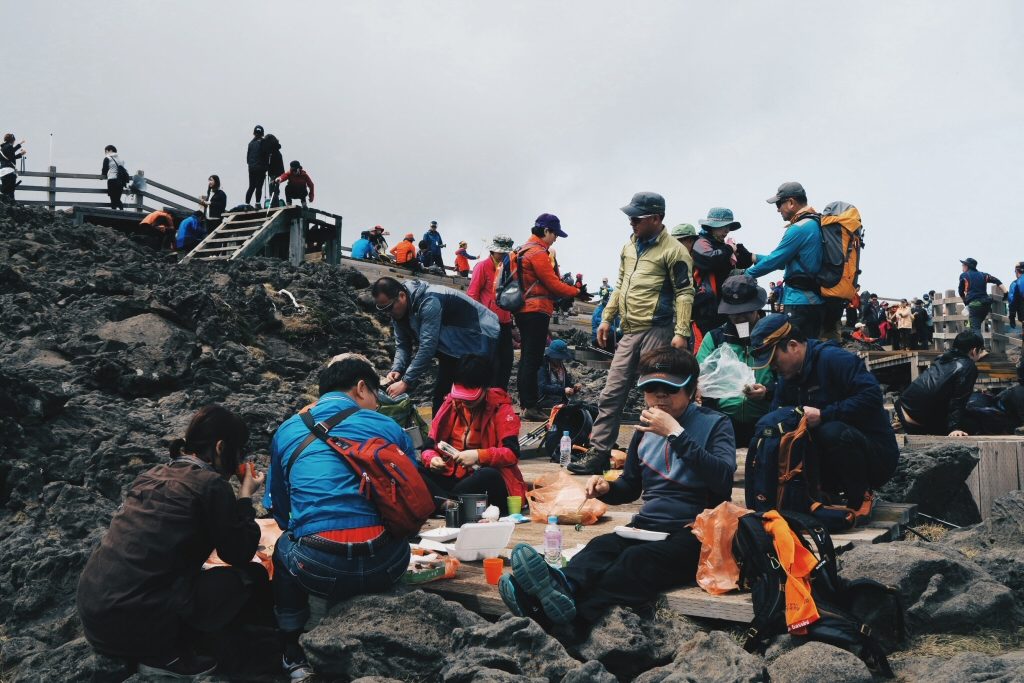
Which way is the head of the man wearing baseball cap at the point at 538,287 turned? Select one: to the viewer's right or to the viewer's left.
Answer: to the viewer's right

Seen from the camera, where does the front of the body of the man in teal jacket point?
to the viewer's left

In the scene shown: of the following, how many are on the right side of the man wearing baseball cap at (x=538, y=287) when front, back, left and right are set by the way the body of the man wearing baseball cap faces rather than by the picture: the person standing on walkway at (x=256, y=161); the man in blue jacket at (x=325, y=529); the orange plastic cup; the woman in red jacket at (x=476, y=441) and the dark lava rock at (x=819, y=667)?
4

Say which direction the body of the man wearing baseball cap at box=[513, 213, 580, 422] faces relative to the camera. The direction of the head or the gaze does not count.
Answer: to the viewer's right

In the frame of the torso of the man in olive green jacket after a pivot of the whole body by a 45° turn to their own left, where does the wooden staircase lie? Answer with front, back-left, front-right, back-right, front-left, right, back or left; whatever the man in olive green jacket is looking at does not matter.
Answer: back-right

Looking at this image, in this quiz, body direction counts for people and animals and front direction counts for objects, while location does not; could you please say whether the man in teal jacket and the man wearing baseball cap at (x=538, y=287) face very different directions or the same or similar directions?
very different directions

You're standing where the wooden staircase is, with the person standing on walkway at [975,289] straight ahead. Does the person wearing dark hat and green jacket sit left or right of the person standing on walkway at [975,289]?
right

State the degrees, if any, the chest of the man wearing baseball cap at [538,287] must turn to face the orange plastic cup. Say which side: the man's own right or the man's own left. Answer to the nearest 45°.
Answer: approximately 90° to the man's own right

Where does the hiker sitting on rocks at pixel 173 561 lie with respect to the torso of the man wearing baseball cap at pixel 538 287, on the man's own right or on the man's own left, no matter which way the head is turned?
on the man's own right

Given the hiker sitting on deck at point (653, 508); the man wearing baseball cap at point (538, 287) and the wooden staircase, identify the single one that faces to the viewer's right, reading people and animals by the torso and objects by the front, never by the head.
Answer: the man wearing baseball cap

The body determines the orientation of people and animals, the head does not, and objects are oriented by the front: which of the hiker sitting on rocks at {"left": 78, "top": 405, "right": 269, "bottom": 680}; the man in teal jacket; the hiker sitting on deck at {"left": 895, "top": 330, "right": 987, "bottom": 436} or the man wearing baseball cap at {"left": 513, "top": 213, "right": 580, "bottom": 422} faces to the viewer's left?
the man in teal jacket
